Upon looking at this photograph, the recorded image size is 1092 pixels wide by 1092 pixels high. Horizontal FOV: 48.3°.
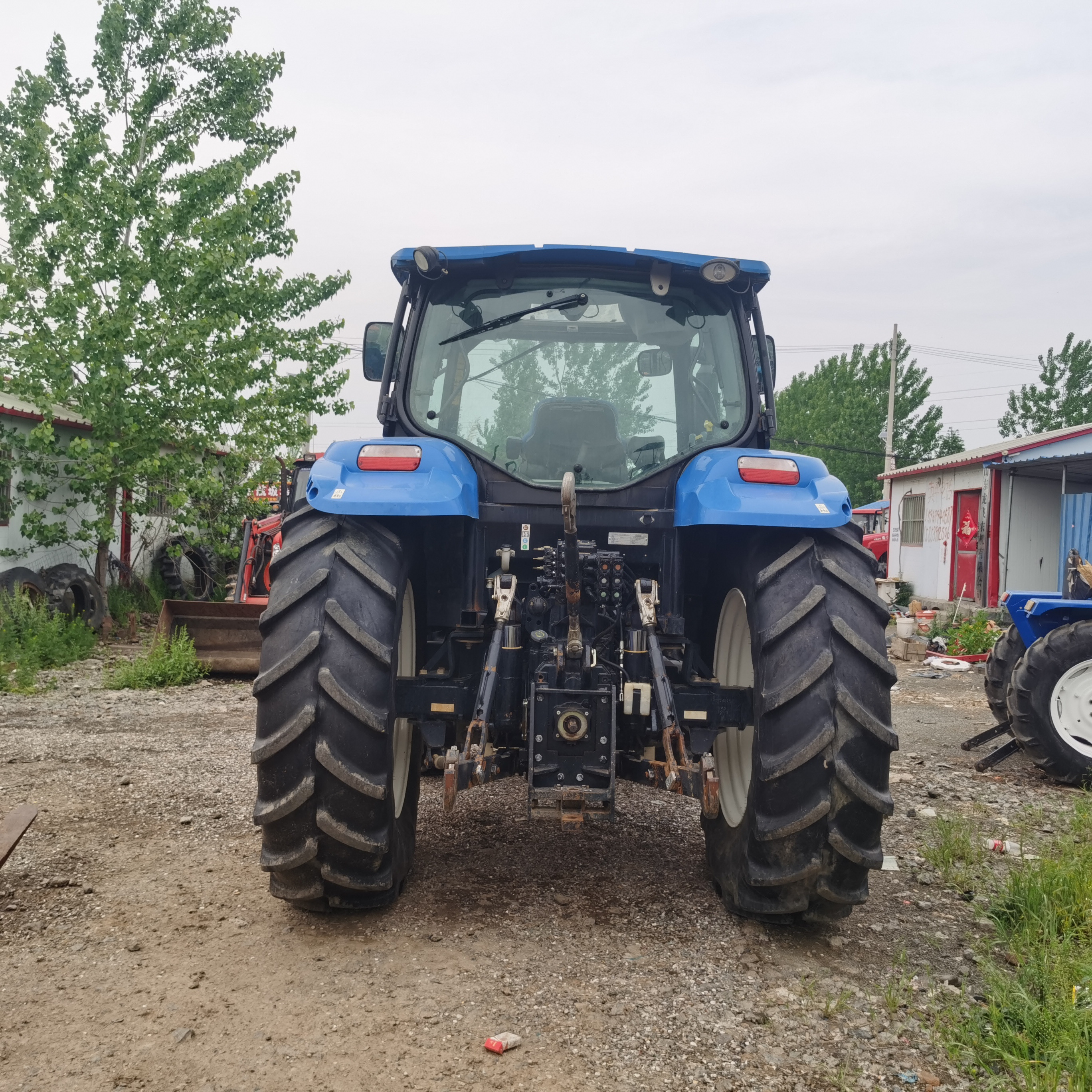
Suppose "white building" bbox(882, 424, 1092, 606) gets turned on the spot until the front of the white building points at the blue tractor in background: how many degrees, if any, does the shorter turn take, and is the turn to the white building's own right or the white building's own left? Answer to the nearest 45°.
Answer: approximately 45° to the white building's own left

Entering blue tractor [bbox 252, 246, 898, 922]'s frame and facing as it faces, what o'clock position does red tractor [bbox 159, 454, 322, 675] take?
The red tractor is roughly at 11 o'clock from the blue tractor.

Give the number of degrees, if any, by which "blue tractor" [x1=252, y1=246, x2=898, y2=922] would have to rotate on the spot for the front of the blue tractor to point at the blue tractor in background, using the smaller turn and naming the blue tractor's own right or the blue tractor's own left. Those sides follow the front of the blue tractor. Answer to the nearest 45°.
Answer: approximately 45° to the blue tractor's own right

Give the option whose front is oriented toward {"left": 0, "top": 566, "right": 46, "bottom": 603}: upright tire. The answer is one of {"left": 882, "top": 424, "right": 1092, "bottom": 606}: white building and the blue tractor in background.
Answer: the white building

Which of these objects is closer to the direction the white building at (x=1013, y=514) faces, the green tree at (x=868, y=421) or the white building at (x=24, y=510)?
the white building

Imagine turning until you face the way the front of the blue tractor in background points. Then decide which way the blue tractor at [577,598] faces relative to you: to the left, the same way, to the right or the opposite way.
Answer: to the left

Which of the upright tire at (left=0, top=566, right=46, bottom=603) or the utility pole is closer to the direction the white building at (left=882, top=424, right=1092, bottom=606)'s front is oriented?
the upright tire

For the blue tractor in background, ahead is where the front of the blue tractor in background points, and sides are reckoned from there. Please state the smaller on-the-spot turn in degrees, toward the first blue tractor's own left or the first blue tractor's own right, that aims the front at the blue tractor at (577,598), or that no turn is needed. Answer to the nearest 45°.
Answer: approximately 180°

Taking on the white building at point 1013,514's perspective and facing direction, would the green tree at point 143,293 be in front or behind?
in front

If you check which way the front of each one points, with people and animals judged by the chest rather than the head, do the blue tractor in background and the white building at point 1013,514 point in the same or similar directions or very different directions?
very different directions

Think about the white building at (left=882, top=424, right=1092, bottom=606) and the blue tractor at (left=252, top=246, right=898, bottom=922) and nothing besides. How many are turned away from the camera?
1

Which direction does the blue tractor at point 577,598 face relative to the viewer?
away from the camera

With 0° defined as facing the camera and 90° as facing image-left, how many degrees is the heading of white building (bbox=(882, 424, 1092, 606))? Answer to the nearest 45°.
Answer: approximately 45°

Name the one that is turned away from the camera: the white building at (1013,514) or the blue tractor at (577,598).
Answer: the blue tractor

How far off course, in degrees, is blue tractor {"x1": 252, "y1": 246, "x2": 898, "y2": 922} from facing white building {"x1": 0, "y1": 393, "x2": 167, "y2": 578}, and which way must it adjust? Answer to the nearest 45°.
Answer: approximately 45° to its left

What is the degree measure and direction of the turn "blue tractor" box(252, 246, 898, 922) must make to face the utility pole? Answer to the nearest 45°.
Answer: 0° — it already faces it
